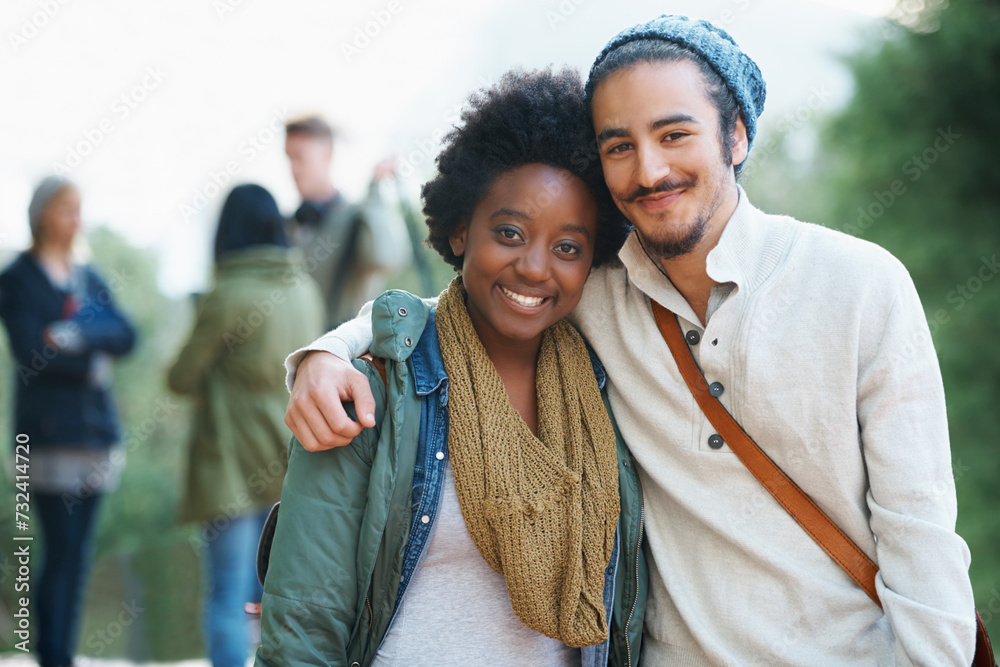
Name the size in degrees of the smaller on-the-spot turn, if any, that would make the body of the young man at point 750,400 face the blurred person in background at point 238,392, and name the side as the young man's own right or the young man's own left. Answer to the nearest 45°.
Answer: approximately 90° to the young man's own right

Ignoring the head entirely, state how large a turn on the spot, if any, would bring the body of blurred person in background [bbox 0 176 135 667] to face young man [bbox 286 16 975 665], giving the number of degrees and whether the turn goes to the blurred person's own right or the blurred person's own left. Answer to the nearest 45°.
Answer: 0° — they already face them

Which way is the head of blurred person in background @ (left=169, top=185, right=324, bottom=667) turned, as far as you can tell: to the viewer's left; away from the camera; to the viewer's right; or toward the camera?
away from the camera

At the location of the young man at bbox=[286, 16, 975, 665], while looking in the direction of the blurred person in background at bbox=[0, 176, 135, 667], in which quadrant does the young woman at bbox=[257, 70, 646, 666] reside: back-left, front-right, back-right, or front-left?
front-left

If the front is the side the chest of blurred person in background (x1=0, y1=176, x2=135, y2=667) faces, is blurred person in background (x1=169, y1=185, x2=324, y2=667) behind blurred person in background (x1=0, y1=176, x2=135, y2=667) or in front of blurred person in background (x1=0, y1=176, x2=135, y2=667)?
in front

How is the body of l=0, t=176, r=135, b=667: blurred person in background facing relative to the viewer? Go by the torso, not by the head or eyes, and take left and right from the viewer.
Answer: facing the viewer and to the right of the viewer

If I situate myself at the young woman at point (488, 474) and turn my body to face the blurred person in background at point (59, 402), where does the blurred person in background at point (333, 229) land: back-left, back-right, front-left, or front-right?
front-right

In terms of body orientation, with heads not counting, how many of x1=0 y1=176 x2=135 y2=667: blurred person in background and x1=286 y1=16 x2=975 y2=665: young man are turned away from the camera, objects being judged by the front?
0

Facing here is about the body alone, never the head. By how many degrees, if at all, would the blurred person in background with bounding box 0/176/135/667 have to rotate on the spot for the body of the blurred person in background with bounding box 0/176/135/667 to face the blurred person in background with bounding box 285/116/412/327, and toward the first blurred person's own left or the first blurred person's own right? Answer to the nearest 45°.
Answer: approximately 45° to the first blurred person's own left

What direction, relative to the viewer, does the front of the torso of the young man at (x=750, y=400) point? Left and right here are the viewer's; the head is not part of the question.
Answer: facing the viewer and to the left of the viewer

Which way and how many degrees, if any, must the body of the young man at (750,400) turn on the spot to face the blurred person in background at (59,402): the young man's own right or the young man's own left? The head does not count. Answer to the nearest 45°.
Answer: approximately 90° to the young man's own right

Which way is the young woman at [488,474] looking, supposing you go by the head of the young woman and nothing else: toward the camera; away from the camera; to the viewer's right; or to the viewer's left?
toward the camera

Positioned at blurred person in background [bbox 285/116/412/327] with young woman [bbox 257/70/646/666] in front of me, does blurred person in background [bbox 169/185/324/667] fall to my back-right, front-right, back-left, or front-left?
front-right
